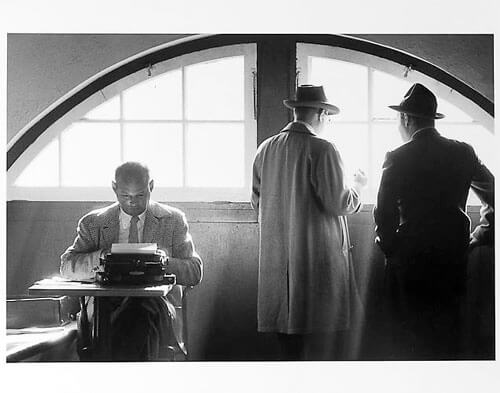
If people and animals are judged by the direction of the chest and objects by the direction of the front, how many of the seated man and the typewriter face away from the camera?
1

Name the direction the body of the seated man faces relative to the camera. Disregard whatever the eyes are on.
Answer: toward the camera

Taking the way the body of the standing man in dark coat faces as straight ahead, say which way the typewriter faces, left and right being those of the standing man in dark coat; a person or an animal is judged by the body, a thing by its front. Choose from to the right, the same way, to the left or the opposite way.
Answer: the same way

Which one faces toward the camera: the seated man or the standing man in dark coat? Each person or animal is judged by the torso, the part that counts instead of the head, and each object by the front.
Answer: the seated man

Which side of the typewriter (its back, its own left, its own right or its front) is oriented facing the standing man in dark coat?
right

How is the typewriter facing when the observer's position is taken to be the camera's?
facing away from the viewer

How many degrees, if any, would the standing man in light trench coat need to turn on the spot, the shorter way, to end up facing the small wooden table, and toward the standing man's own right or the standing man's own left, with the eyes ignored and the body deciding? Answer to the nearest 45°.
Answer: approximately 135° to the standing man's own left

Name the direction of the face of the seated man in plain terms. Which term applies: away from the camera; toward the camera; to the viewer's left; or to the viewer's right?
toward the camera

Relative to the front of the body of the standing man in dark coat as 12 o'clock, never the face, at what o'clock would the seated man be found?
The seated man is roughly at 10 o'clock from the standing man in dark coat.

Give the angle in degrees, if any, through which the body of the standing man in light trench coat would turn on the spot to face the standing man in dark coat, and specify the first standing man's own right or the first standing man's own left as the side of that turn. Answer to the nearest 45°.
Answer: approximately 45° to the first standing man's own right

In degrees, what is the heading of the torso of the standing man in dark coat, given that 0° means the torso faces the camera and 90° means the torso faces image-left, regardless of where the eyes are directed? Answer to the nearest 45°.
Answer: approximately 135°

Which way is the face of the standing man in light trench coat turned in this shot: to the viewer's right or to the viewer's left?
to the viewer's right

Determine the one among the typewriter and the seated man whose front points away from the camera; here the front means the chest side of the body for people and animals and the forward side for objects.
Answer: the typewriter

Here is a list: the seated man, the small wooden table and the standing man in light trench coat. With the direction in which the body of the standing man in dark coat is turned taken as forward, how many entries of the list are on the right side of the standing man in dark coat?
0

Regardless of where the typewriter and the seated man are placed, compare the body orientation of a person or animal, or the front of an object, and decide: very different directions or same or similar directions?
very different directions

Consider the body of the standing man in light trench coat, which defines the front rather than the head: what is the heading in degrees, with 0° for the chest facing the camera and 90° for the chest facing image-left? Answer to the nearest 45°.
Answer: approximately 225°

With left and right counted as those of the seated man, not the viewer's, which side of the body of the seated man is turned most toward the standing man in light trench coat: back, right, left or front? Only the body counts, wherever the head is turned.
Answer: left
